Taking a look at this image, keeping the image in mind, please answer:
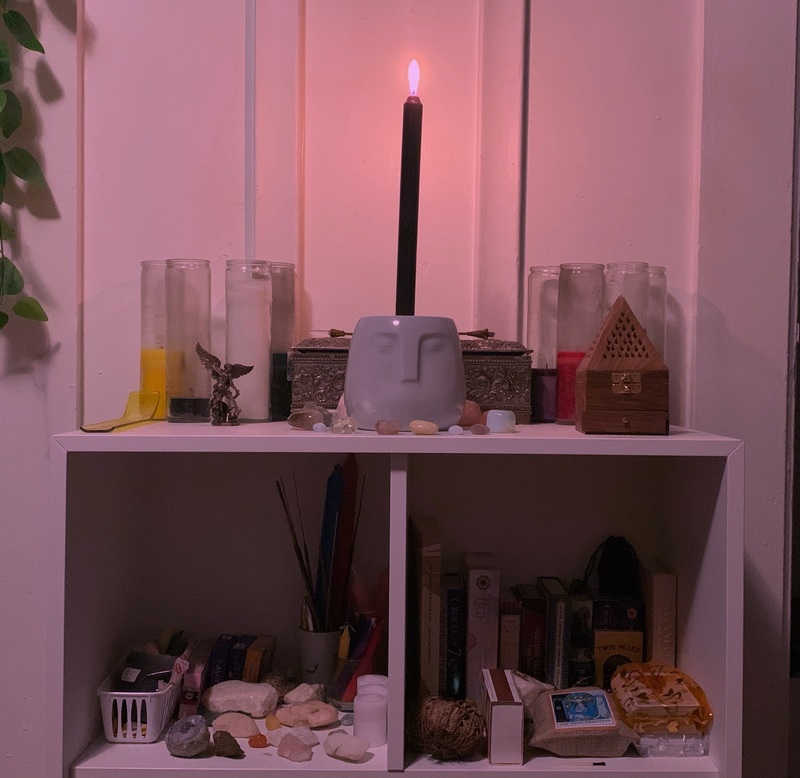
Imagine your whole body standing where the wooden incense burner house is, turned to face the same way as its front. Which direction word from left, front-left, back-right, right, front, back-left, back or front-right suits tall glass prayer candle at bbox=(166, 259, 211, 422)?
right

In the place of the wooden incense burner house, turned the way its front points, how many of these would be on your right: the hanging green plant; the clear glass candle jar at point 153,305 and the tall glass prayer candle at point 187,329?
3

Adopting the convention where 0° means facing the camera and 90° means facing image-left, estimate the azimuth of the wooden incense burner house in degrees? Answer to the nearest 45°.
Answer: approximately 0°

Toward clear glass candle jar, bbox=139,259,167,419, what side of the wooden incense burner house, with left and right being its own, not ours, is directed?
right

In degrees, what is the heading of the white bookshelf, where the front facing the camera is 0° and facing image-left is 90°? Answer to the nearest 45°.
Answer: approximately 0°
